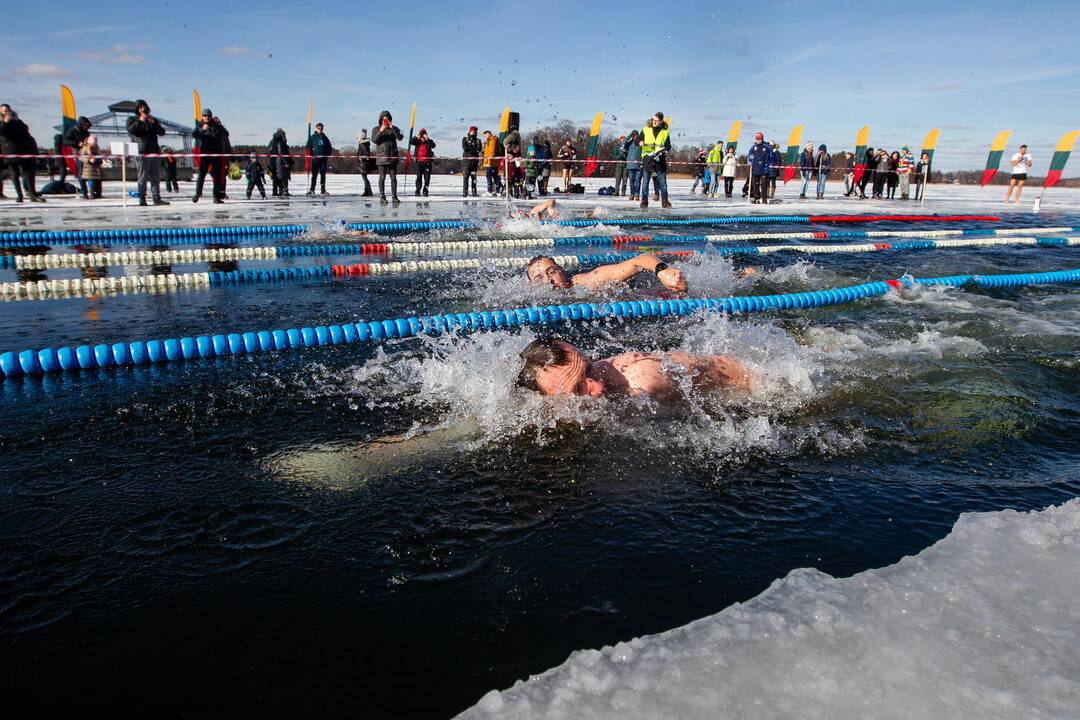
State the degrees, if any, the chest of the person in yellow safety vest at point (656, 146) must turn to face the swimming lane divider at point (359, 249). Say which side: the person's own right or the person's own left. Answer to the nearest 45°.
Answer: approximately 45° to the person's own right

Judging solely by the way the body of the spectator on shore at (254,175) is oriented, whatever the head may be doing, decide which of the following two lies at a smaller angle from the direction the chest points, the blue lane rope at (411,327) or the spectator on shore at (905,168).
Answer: the blue lane rope

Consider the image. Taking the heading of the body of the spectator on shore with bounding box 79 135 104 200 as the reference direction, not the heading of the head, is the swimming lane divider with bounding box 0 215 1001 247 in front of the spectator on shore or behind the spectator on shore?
in front

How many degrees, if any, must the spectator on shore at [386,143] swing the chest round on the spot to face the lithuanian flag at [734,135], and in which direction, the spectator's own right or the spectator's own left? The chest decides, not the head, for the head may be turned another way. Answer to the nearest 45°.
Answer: approximately 135° to the spectator's own left

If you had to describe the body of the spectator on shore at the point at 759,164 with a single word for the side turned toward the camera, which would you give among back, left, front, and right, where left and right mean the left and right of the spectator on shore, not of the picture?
front

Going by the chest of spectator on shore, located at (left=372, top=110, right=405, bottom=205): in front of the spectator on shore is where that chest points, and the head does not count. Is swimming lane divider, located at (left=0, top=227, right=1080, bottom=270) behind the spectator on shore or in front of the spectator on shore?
in front

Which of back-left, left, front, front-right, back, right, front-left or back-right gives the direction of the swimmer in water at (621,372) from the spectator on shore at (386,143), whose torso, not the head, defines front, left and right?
front

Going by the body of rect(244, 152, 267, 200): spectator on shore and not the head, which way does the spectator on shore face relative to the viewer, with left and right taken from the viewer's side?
facing the viewer

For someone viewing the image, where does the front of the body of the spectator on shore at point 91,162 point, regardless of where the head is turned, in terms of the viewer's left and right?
facing the viewer and to the right of the viewer

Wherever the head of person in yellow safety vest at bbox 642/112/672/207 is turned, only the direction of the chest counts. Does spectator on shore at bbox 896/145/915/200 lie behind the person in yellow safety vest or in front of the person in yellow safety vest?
behind

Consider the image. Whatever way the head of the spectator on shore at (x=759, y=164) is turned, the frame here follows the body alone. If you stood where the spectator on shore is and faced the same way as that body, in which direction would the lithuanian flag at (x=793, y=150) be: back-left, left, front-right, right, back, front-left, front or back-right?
back

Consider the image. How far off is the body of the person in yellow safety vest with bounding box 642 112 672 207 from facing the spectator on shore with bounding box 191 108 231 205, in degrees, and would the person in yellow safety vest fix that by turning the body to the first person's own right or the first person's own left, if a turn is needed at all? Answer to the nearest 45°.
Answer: approximately 90° to the first person's own right

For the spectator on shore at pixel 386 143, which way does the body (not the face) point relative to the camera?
toward the camera

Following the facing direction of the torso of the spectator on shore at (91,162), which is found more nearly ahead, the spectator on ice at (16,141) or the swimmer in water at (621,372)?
the swimmer in water

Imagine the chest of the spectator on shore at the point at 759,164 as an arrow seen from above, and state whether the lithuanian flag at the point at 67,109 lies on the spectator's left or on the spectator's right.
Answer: on the spectator's right
